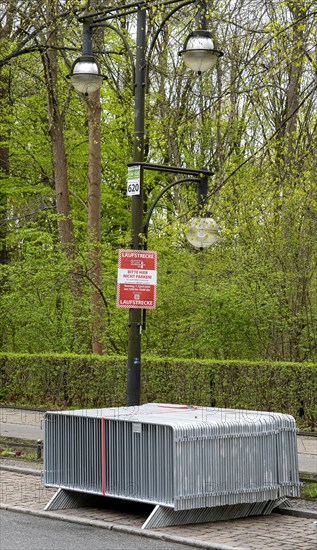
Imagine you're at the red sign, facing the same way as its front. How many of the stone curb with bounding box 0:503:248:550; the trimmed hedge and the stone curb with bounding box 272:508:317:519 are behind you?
1

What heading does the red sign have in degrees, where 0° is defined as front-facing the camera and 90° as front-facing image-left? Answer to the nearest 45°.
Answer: approximately 0°

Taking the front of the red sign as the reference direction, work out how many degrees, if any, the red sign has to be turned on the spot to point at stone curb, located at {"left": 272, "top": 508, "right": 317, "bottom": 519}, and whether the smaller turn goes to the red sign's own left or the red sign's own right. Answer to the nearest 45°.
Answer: approximately 45° to the red sign's own left

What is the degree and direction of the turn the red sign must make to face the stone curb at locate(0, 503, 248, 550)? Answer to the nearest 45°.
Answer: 0° — it already faces it

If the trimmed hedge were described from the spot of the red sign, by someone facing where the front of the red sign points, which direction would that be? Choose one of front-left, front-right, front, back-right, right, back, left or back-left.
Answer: back
